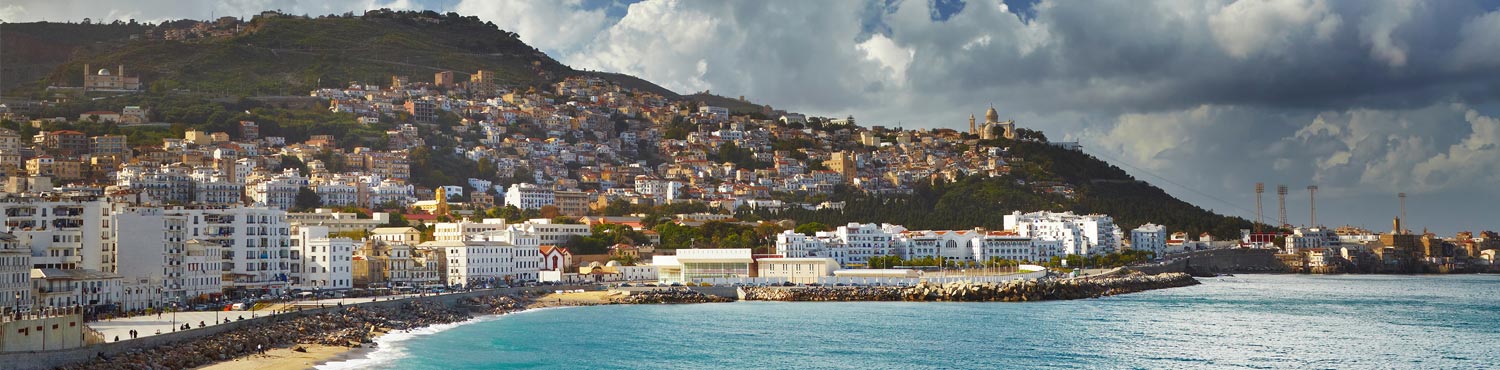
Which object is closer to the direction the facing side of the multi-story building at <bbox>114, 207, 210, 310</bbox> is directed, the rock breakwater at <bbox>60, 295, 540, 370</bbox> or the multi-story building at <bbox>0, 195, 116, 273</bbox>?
the rock breakwater

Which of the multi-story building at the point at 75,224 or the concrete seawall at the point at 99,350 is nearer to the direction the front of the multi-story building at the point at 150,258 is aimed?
the concrete seawall

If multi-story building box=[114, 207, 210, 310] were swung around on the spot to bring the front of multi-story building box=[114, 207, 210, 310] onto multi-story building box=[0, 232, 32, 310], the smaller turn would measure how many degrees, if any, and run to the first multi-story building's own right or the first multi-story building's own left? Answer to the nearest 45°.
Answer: approximately 45° to the first multi-story building's own right

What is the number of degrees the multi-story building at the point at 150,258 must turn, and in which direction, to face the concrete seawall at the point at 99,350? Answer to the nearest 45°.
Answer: approximately 45° to its right

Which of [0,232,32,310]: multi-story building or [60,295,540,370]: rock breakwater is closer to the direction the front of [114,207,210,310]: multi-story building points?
the rock breakwater

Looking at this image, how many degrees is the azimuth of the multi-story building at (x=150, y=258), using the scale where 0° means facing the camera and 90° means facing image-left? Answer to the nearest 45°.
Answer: approximately 315°

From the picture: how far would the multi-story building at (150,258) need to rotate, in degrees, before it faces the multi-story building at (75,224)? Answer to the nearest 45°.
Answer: approximately 135° to its right
